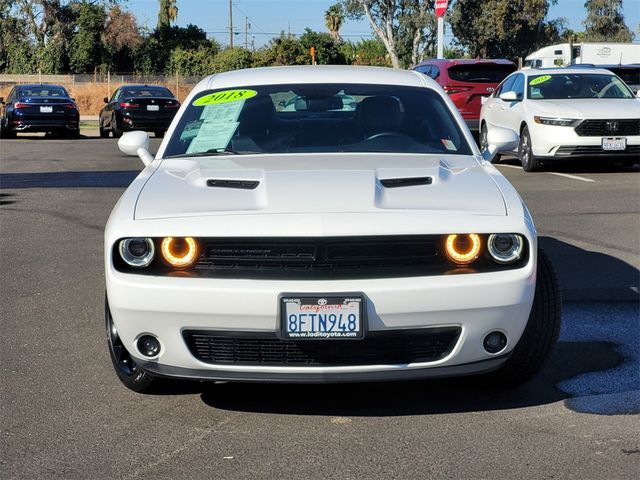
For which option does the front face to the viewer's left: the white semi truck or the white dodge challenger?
the white semi truck

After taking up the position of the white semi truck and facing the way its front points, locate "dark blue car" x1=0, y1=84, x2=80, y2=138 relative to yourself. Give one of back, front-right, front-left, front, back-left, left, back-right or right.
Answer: front-left

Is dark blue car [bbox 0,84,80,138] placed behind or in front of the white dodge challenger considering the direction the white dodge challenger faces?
behind

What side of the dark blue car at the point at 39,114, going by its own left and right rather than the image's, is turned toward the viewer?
back

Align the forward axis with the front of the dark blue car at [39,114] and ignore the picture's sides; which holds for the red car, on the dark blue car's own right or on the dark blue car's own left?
on the dark blue car's own right

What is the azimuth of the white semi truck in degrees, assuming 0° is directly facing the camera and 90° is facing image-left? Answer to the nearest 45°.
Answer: approximately 90°

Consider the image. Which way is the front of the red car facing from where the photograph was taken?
facing away from the viewer and to the left of the viewer

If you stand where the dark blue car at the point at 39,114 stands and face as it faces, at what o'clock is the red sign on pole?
The red sign on pole is roughly at 3 o'clock from the dark blue car.

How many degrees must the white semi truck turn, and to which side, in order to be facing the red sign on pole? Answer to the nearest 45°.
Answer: approximately 45° to its left

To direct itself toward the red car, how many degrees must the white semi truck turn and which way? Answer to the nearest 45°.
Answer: approximately 90° to its left

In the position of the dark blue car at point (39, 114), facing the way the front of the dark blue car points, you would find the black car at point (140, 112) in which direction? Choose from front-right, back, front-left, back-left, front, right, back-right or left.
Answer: right

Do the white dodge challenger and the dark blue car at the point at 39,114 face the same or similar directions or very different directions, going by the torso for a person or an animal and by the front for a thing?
very different directions

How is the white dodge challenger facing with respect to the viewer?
toward the camera
